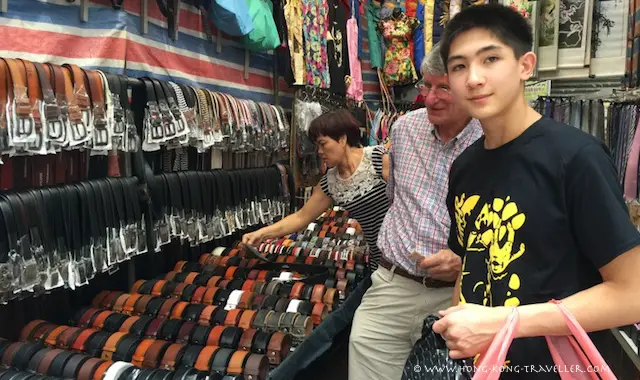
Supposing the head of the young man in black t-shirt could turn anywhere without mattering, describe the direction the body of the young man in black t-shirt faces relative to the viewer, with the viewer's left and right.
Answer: facing the viewer and to the left of the viewer

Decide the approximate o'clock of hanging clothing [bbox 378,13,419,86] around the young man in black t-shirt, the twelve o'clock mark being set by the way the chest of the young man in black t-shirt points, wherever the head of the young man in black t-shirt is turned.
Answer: The hanging clothing is roughly at 4 o'clock from the young man in black t-shirt.

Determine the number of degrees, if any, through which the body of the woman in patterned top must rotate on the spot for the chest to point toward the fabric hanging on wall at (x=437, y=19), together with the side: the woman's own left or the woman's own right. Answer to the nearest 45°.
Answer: approximately 135° to the woman's own right

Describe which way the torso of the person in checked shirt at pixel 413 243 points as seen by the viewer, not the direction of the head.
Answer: toward the camera

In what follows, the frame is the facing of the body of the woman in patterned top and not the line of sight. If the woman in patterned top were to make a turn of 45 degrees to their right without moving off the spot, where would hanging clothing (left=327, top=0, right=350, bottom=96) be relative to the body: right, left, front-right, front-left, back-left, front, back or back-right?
right

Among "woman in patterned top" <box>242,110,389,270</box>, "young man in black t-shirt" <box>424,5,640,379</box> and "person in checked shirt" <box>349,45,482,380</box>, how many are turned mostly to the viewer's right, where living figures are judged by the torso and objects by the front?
0

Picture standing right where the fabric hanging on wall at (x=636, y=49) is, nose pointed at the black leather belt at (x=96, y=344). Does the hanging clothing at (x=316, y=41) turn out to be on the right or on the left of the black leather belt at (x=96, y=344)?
right

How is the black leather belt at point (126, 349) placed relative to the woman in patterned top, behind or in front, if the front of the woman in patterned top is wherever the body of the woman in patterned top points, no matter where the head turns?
in front

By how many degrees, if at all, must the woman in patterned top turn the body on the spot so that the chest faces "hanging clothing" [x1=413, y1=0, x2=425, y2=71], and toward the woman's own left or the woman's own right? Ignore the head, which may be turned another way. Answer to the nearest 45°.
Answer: approximately 135° to the woman's own right

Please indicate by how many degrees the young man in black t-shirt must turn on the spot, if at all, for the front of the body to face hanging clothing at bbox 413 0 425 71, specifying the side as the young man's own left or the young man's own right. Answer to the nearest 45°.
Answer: approximately 135° to the young man's own right

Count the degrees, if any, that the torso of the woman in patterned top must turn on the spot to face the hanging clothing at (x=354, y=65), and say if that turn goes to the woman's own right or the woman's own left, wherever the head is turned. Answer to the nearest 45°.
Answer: approximately 135° to the woman's own right

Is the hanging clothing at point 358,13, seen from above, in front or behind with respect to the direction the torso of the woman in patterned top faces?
behind

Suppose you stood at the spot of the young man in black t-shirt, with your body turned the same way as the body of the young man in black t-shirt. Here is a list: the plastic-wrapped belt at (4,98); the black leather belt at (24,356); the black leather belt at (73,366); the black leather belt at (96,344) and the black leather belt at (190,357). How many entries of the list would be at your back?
0

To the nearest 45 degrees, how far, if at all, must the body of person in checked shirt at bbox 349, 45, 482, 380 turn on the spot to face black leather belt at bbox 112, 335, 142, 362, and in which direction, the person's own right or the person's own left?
approximately 45° to the person's own right

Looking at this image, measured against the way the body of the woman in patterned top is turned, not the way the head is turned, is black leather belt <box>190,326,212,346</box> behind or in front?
in front

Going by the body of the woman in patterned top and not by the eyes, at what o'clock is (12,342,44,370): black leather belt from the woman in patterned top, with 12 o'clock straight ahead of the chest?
The black leather belt is roughly at 12 o'clock from the woman in patterned top.

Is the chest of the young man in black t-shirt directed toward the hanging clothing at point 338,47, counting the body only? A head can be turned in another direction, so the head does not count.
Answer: no
